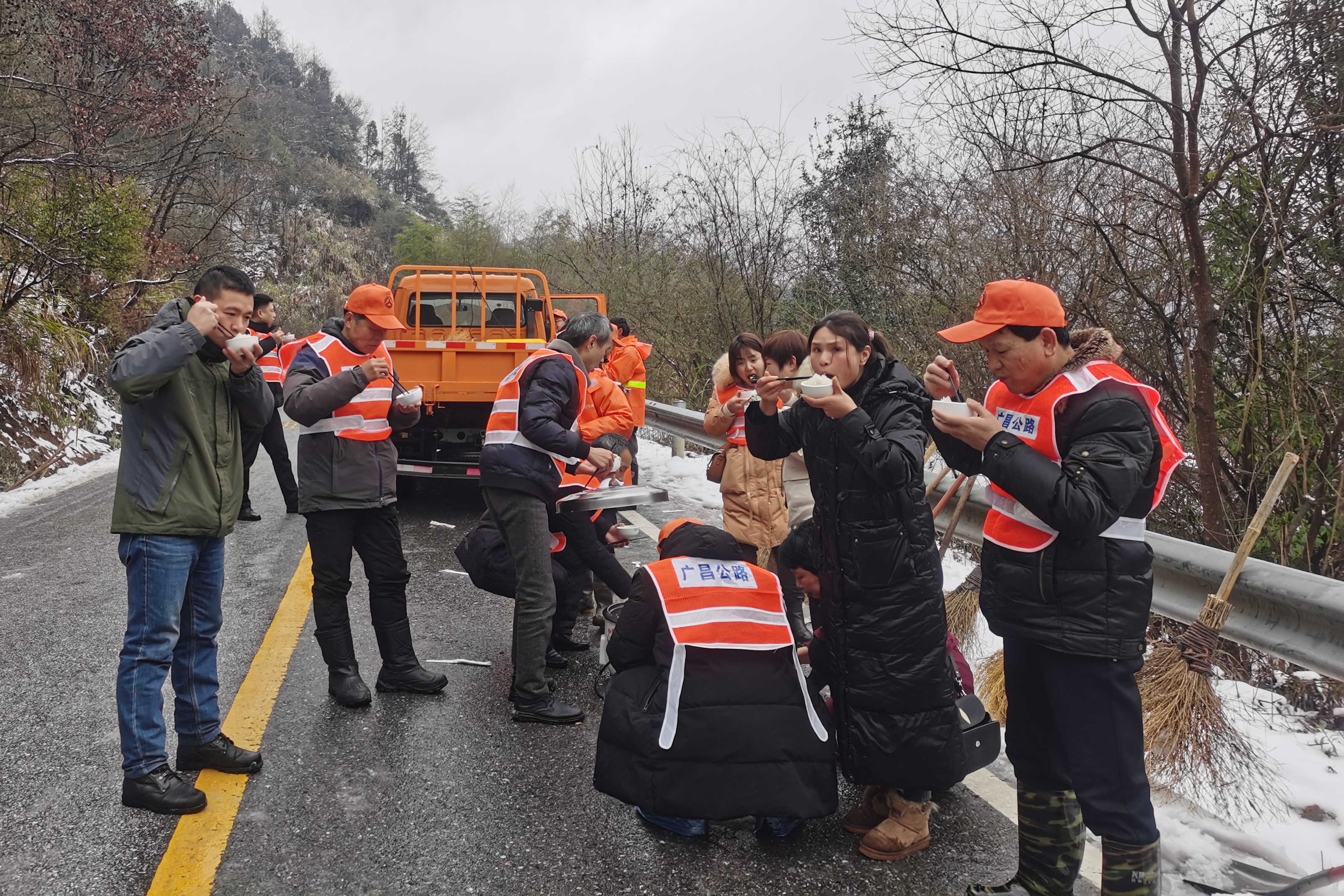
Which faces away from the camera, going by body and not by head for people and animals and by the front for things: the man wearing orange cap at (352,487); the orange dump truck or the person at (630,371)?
the orange dump truck

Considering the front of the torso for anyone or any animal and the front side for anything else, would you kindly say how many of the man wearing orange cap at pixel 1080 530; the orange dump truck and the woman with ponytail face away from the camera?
1

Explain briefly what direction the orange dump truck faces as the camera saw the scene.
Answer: facing away from the viewer

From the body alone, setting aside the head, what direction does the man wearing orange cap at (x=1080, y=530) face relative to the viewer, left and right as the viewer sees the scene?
facing the viewer and to the left of the viewer

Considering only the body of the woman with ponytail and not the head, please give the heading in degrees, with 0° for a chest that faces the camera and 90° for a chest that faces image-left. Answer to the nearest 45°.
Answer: approximately 45°

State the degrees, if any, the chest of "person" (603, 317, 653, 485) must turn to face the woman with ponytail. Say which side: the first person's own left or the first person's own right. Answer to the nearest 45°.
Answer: approximately 90° to the first person's own left

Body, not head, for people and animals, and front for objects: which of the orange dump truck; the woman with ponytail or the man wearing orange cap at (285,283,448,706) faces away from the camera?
the orange dump truck

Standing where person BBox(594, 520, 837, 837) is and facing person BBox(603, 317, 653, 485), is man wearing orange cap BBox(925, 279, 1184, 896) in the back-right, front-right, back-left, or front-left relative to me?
back-right

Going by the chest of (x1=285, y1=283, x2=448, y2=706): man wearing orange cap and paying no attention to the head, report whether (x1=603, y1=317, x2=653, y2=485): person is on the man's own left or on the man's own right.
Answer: on the man's own left

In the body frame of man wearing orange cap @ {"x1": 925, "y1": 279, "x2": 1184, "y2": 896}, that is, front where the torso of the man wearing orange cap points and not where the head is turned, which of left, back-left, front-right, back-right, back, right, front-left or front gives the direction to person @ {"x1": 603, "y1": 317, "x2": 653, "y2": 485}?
right
